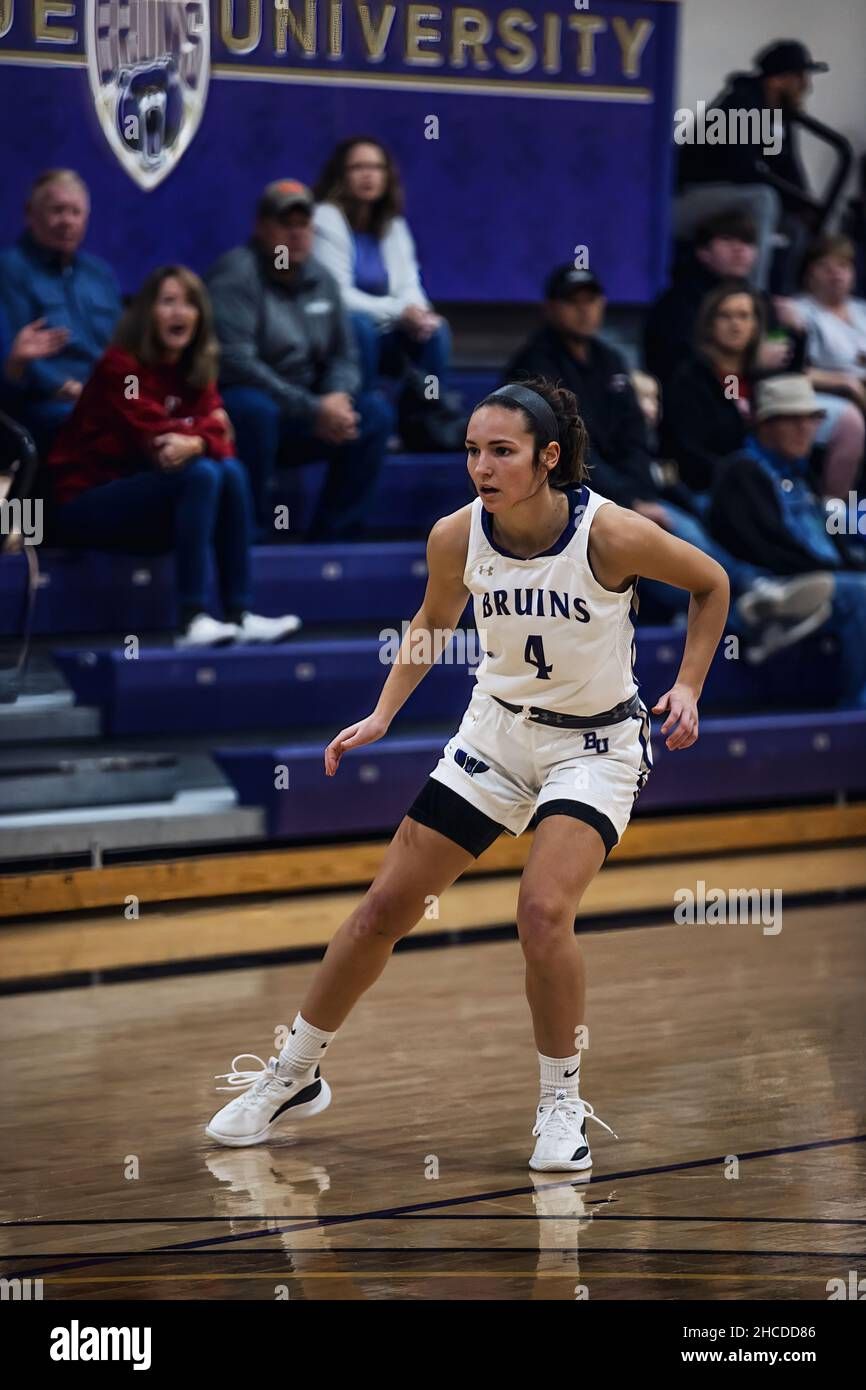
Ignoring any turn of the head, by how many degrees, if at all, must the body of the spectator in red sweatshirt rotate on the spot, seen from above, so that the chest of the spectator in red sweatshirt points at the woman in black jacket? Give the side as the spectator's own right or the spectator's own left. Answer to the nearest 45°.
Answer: approximately 90° to the spectator's own left

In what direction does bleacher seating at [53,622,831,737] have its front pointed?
toward the camera

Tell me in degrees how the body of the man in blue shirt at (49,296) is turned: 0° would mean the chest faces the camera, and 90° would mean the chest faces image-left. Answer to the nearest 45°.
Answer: approximately 315°

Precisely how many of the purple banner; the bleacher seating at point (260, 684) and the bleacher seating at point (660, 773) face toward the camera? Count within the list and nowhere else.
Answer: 3

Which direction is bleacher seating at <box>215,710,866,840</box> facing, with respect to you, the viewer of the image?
facing the viewer

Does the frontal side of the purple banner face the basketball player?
yes

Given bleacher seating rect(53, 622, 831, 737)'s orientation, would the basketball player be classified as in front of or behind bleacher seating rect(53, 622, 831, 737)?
in front
